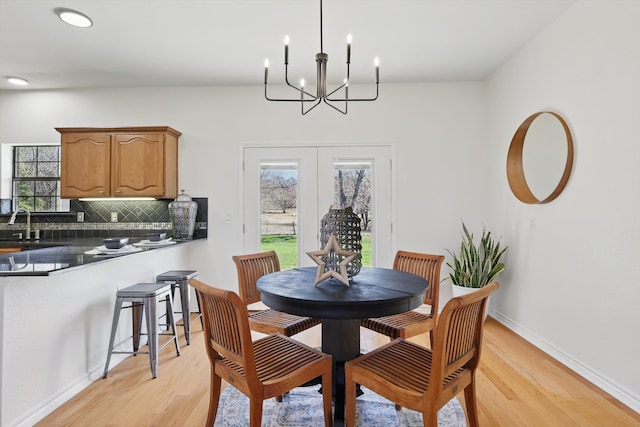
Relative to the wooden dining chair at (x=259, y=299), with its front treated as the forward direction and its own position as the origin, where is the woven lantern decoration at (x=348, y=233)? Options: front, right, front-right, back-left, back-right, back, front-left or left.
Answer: front

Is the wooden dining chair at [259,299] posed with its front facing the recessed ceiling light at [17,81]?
no

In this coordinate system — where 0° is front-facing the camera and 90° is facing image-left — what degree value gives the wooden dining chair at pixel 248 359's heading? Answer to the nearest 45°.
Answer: approximately 225°

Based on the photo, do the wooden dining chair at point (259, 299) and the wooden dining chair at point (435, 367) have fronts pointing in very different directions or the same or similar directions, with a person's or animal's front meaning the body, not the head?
very different directions

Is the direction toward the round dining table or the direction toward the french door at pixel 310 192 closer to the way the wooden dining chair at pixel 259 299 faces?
the round dining table

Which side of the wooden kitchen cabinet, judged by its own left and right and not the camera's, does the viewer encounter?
front

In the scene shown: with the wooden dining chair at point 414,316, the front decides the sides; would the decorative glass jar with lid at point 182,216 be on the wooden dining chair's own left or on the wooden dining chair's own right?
on the wooden dining chair's own right

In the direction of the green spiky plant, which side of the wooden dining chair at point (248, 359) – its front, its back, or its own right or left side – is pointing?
front

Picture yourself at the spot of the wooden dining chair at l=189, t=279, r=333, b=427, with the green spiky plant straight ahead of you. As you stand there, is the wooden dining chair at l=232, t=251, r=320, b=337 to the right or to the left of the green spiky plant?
left

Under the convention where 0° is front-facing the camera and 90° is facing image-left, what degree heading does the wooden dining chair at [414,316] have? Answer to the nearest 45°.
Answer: approximately 45°

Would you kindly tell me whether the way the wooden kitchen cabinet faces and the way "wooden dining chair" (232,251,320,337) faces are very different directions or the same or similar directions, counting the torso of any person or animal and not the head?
same or similar directions

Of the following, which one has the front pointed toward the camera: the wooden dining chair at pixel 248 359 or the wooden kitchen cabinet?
the wooden kitchen cabinet

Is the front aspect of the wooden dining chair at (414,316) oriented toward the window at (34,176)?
no

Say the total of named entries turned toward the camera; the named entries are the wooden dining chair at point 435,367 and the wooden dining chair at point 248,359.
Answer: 0

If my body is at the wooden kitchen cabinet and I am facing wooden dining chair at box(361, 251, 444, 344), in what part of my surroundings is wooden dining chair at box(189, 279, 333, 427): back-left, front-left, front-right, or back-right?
front-right

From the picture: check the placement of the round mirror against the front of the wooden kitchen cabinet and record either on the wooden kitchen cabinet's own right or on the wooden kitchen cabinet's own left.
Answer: on the wooden kitchen cabinet's own left

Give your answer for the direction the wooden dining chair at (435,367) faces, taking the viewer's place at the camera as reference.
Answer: facing away from the viewer and to the left of the viewer

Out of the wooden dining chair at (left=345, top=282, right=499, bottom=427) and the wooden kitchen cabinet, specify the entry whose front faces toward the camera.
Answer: the wooden kitchen cabinet

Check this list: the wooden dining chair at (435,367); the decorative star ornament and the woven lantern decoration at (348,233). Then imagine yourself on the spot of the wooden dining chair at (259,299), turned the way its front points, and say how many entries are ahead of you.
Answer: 3

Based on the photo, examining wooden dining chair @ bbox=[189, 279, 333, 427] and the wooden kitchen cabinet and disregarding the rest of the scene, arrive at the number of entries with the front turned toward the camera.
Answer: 1

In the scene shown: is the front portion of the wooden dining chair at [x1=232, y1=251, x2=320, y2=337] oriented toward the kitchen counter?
no
